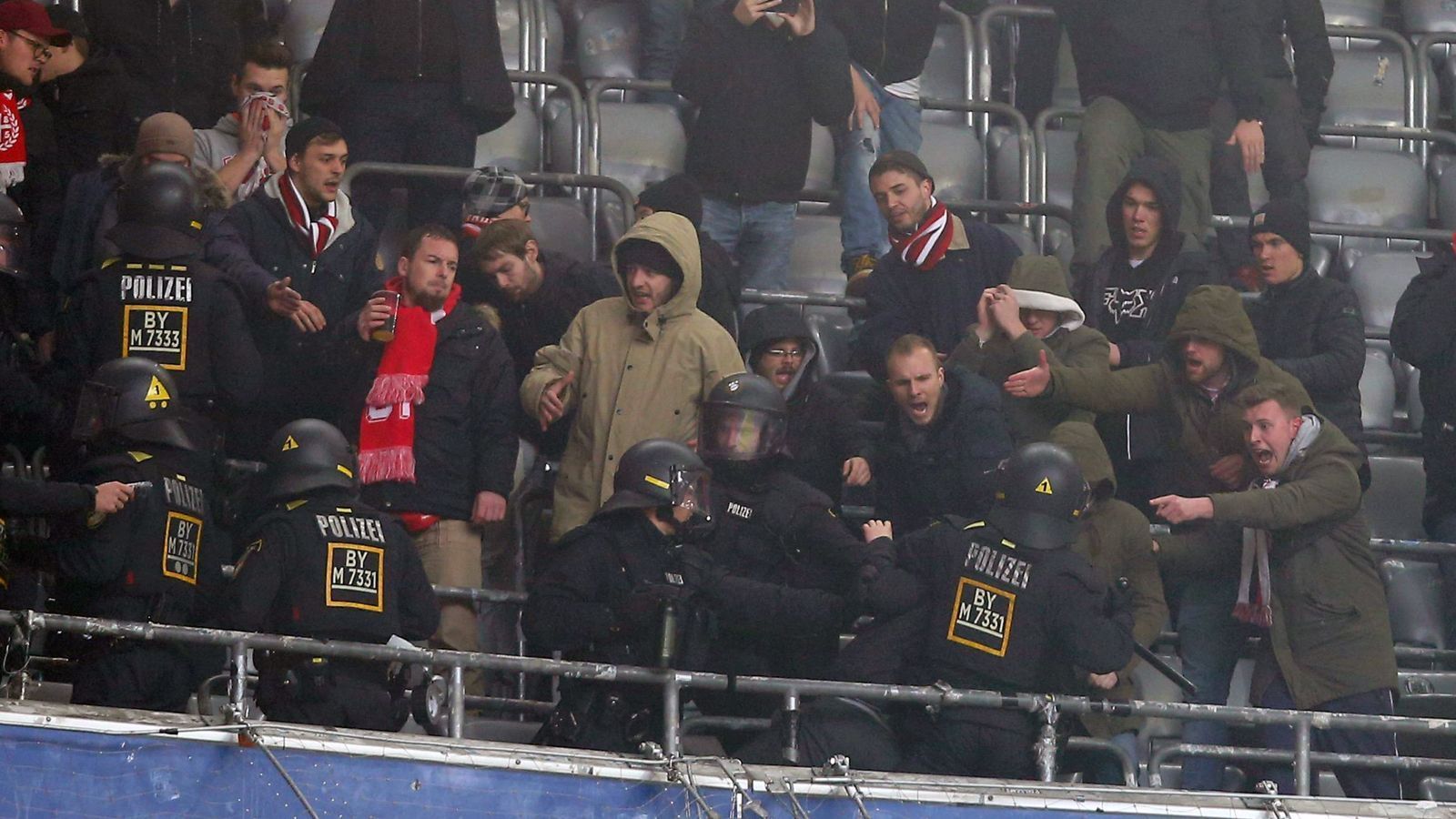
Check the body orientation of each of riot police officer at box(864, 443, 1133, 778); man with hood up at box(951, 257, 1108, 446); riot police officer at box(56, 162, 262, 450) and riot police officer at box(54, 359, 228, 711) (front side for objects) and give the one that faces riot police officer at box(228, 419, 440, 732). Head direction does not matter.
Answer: the man with hood up

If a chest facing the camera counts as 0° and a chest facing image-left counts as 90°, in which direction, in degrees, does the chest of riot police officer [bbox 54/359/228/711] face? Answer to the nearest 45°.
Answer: approximately 135°

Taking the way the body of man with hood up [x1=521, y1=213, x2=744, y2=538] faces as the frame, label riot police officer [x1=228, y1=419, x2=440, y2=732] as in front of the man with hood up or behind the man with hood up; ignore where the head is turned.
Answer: in front

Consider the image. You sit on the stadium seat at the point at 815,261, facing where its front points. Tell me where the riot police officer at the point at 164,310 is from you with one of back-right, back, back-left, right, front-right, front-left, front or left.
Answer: front-right

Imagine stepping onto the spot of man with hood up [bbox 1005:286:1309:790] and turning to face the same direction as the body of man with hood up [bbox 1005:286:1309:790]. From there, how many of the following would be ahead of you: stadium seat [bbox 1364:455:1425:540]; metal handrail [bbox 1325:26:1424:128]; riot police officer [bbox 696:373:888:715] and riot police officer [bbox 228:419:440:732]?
2

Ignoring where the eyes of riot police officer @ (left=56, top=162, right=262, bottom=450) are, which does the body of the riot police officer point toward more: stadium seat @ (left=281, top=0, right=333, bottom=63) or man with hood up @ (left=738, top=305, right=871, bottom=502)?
the stadium seat

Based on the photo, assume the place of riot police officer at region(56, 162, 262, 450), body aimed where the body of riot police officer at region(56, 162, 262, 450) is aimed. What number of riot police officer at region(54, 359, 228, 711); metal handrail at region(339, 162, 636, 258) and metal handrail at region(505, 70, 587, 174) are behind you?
1

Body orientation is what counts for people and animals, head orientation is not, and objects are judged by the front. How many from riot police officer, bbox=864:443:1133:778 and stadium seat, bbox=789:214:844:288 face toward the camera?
1

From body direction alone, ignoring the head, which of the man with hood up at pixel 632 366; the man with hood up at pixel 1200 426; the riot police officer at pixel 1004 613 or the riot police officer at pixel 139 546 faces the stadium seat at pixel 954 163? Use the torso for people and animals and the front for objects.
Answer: the riot police officer at pixel 1004 613

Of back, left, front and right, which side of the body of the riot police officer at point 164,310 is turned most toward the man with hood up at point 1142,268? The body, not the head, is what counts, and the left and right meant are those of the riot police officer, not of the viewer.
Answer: right

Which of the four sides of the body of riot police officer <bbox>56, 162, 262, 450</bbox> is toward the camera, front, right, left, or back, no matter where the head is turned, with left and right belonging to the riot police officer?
back
